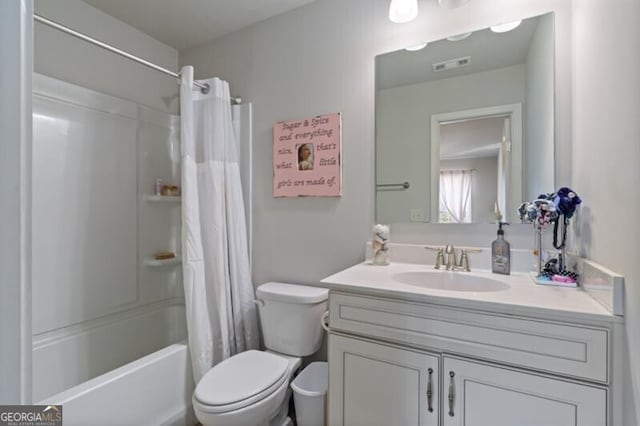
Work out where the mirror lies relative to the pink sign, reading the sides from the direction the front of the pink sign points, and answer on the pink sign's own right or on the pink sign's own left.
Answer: on the pink sign's own left

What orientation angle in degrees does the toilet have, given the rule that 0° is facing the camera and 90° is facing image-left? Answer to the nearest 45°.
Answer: approximately 45°

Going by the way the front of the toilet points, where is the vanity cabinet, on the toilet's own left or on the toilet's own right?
on the toilet's own left

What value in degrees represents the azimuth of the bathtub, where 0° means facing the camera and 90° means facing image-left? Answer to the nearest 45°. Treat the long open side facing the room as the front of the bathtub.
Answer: approximately 315°

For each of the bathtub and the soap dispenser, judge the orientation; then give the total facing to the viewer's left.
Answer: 0

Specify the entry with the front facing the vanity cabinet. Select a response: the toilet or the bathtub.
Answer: the bathtub

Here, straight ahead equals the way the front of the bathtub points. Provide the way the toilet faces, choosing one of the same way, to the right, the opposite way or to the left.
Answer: to the right
